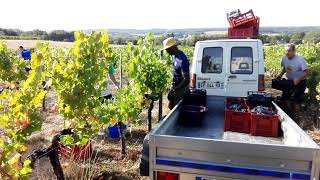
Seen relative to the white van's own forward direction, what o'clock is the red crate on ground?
The red crate on ground is roughly at 8 o'clock from the white van.

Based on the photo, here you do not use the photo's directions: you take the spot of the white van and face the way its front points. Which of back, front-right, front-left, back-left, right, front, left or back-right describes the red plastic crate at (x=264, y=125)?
back

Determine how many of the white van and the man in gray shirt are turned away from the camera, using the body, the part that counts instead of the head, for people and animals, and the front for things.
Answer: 1

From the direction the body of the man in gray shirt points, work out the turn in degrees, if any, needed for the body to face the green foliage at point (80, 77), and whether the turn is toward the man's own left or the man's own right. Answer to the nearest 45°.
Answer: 0° — they already face it

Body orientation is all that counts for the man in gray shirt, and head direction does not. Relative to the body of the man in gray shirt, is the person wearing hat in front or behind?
in front

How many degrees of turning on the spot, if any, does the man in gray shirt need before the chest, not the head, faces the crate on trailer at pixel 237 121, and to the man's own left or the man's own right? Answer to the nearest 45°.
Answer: approximately 45° to the man's own left

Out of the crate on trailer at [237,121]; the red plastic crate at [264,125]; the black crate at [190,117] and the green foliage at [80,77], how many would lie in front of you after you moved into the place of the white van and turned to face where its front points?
0

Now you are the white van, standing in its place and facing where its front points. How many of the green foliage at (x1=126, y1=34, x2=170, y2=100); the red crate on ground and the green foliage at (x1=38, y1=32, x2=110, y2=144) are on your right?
0

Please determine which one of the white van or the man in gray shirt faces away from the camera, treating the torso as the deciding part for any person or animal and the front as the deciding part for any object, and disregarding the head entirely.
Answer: the white van

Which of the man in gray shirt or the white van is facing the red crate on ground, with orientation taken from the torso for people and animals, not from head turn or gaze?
the man in gray shirt

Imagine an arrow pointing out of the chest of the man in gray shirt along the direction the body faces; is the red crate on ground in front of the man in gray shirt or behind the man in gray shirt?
in front

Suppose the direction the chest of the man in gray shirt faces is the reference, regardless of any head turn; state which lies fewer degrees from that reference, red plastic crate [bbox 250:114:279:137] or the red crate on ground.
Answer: the red crate on ground

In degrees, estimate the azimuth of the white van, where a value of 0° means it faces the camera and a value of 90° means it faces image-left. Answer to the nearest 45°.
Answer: approximately 180°

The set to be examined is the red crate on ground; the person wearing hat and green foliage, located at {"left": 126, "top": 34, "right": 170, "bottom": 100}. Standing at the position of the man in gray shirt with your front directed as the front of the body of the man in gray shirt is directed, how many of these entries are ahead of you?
3

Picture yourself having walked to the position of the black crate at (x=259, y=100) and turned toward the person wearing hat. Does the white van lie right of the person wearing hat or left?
right
